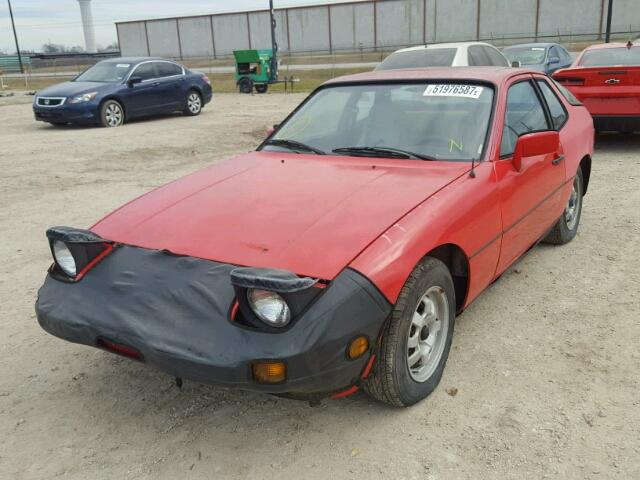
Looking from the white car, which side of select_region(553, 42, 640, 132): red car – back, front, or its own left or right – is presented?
left

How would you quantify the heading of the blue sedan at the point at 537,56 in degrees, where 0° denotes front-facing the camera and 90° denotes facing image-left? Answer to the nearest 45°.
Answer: approximately 45°

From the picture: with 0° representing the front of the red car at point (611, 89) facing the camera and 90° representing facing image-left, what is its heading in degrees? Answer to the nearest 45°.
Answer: approximately 180°

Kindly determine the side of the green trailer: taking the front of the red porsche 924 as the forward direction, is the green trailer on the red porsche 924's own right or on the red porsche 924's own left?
on the red porsche 924's own right

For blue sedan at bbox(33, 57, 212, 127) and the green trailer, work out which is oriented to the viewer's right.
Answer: the green trailer

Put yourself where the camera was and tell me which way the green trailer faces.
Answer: facing to the right of the viewer
